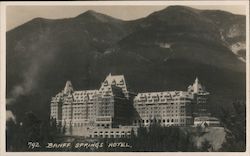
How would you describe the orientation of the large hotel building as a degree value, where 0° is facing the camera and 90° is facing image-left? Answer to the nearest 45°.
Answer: approximately 0°
